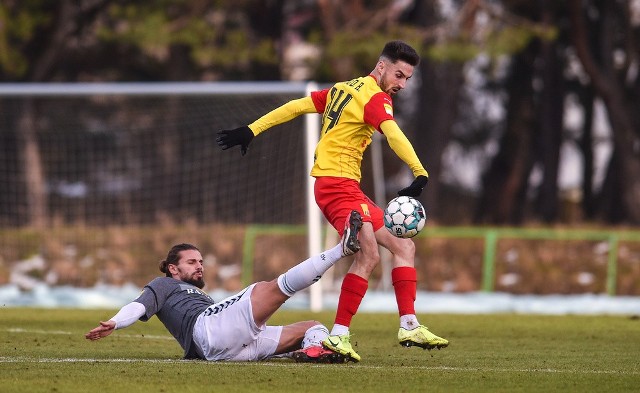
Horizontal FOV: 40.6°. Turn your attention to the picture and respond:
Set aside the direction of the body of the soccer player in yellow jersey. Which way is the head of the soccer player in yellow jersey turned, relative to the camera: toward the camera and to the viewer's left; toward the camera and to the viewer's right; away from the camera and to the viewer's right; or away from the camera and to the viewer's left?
toward the camera and to the viewer's right

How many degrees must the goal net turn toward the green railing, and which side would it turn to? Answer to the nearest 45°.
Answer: approximately 90° to its left

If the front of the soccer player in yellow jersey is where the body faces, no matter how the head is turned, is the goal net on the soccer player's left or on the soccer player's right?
on the soccer player's left

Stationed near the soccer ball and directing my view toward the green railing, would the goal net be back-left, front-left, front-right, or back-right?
front-left

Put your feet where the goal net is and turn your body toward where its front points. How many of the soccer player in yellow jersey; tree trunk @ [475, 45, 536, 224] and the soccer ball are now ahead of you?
2

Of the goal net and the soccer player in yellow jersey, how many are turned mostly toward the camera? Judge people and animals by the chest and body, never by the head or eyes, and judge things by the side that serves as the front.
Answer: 1

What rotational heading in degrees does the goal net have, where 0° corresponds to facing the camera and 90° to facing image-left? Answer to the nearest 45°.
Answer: approximately 0°

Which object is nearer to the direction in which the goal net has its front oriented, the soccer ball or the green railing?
the soccer ball

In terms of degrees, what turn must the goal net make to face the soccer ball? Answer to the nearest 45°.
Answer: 0° — it already faces it

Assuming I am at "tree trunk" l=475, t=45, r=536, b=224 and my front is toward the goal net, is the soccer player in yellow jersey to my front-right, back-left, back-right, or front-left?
front-left

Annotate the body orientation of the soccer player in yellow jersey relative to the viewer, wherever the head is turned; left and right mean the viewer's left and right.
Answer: facing away from the viewer and to the right of the viewer

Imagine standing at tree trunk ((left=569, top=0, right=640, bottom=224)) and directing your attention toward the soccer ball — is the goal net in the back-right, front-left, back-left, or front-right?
front-right

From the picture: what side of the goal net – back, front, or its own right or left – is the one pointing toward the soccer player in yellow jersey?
front

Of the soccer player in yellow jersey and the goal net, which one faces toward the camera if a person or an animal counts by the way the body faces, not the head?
the goal net
